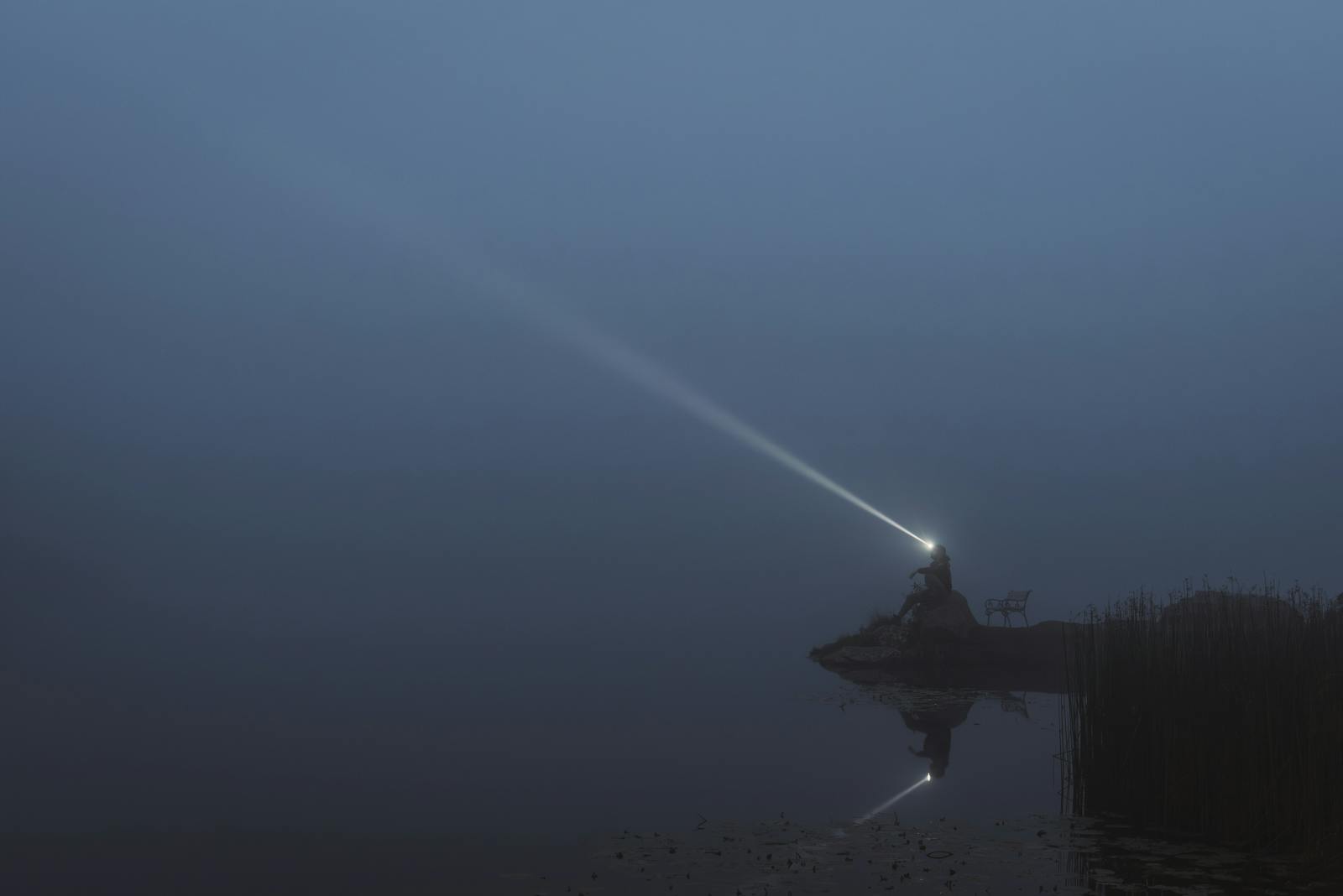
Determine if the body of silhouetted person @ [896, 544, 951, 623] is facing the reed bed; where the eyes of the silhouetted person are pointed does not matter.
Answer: no

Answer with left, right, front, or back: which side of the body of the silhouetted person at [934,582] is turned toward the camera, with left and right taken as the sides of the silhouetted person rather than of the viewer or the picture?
left
